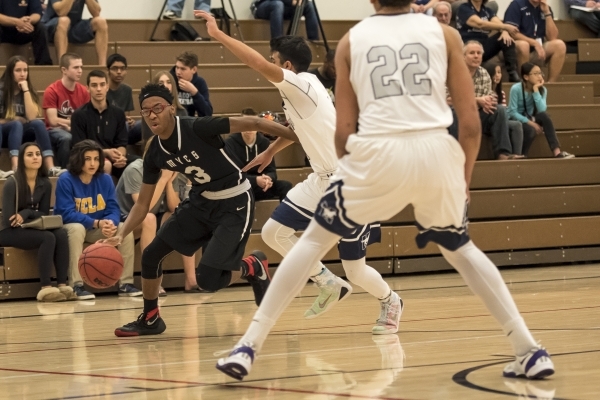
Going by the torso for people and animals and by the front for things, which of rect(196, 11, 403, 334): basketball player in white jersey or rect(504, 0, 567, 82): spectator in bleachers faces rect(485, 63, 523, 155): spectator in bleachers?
rect(504, 0, 567, 82): spectator in bleachers

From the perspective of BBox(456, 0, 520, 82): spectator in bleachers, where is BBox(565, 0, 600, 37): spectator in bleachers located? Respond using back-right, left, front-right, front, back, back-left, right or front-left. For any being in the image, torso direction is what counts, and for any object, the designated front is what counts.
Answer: left

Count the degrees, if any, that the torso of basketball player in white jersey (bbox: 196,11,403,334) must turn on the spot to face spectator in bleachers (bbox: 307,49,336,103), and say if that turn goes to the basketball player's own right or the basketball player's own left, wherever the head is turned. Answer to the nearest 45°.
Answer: approximately 90° to the basketball player's own right

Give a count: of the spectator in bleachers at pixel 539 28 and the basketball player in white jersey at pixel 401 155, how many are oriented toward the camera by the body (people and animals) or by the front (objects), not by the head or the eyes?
1

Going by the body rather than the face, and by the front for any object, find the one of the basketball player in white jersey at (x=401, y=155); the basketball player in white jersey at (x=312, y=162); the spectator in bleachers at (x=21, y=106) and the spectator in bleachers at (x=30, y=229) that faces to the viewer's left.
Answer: the basketball player in white jersey at (x=312, y=162)

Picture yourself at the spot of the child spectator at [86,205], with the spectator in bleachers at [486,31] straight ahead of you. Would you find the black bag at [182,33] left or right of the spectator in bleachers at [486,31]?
left

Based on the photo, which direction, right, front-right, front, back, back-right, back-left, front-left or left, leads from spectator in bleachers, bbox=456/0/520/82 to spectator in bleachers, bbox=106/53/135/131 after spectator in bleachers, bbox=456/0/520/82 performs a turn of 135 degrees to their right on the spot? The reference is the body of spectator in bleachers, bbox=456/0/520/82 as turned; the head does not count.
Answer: front-left

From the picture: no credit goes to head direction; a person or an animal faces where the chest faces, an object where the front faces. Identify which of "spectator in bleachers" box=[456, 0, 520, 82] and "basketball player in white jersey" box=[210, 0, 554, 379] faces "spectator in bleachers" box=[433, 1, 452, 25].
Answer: the basketball player in white jersey

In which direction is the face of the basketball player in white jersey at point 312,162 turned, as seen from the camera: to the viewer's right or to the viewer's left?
to the viewer's left

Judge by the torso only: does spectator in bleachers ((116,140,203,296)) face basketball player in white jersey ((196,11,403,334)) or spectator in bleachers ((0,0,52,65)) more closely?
the basketball player in white jersey

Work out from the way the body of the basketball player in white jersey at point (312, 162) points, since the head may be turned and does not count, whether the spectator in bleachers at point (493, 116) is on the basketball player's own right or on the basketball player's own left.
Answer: on the basketball player's own right

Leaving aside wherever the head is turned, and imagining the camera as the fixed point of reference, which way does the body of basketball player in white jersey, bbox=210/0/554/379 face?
away from the camera

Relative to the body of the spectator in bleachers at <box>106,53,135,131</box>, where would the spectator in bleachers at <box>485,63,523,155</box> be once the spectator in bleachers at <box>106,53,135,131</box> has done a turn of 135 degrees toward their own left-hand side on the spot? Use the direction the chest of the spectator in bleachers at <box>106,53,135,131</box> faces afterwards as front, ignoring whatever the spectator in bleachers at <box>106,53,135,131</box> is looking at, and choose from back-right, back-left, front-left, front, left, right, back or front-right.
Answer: front-right

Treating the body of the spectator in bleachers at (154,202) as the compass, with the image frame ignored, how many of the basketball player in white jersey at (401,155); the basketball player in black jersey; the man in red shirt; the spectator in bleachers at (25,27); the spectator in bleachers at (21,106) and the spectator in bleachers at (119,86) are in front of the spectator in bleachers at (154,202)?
2

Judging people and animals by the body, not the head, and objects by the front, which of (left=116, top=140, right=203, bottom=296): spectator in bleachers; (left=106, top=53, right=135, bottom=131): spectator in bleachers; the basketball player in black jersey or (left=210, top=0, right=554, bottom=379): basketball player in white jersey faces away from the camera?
the basketball player in white jersey
